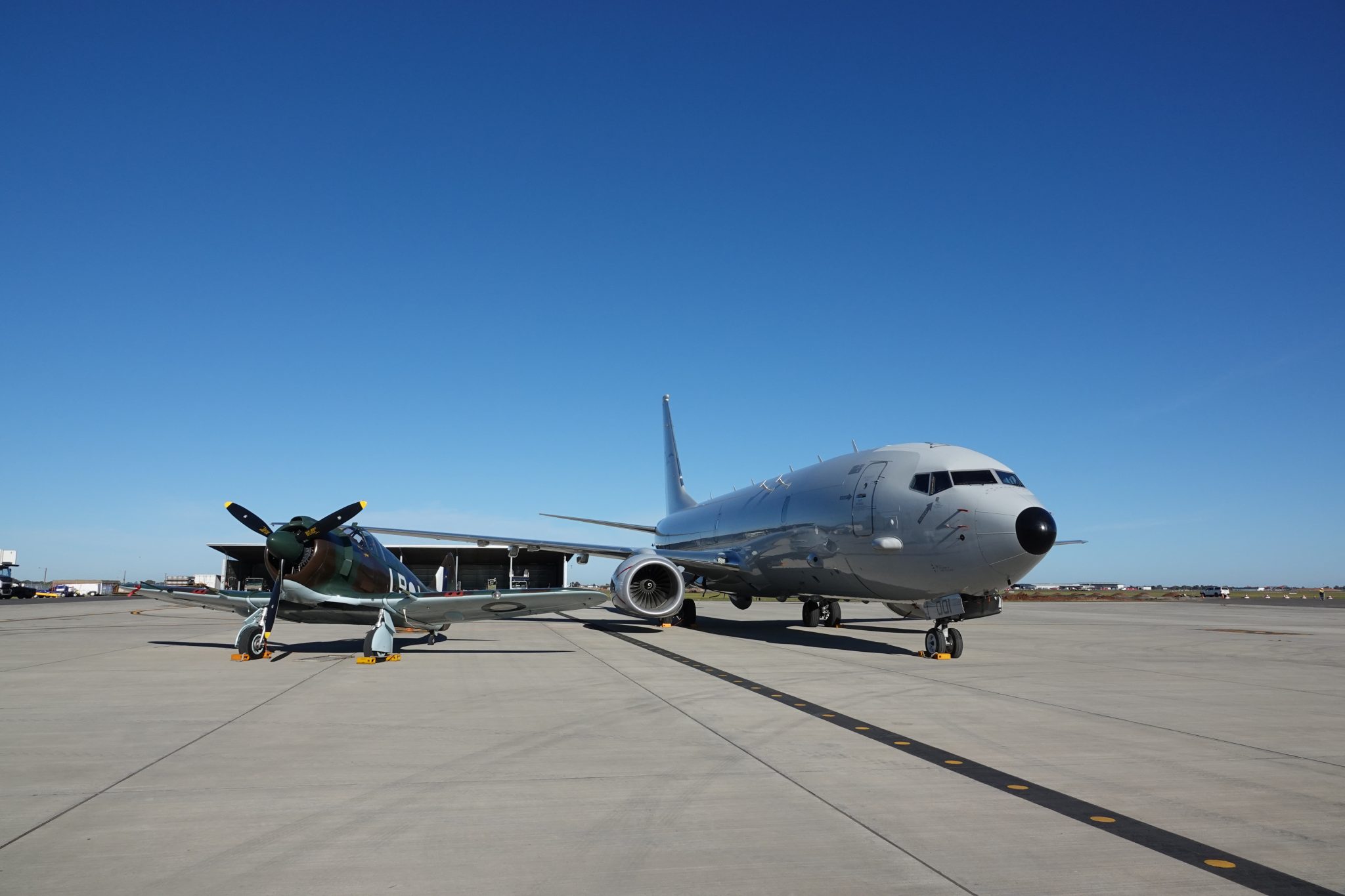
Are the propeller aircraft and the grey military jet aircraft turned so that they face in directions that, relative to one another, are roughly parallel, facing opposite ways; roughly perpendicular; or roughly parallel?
roughly perpendicular

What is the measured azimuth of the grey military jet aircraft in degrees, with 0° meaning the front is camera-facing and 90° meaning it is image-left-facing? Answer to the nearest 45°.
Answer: approximately 315°

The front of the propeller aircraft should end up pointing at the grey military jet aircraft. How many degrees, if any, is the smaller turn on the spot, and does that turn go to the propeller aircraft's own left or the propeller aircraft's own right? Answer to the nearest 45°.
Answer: approximately 135° to the propeller aircraft's own left

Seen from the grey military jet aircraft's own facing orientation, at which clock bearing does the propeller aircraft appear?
The propeller aircraft is roughly at 4 o'clock from the grey military jet aircraft.

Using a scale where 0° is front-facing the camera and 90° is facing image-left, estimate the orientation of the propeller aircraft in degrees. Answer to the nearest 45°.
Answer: approximately 45°
